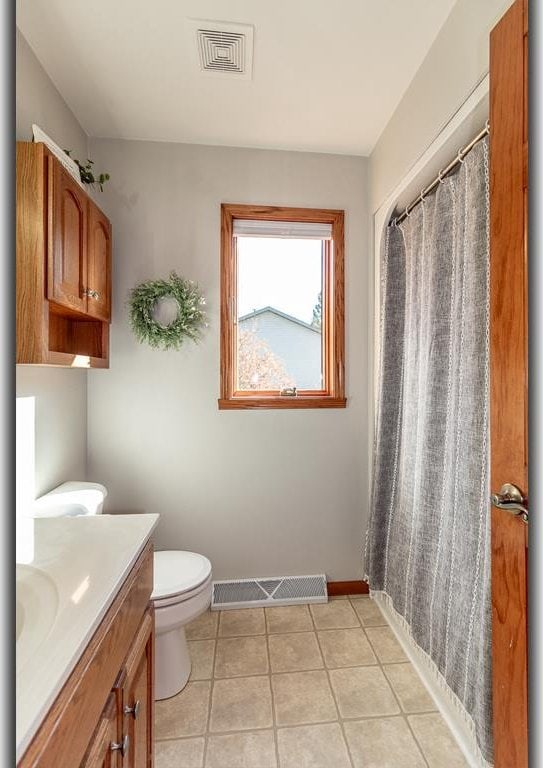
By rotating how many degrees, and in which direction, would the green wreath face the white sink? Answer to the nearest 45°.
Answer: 0° — it already faces it

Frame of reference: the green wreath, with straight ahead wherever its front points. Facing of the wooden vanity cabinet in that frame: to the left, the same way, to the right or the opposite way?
to the left

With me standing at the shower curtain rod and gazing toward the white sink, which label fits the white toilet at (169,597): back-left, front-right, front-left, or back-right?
front-right

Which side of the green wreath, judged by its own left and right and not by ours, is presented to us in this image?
front

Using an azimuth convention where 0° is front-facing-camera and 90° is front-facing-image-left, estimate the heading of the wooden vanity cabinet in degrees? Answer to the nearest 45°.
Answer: approximately 270°

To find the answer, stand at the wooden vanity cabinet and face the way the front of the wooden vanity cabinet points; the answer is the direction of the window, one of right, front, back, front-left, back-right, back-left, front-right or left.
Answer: front-left

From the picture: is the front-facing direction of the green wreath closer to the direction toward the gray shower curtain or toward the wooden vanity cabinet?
the wooden vanity cabinet

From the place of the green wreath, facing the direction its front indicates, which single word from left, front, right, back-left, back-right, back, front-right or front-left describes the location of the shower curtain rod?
front-left
